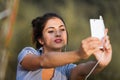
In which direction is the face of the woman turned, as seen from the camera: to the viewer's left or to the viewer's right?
to the viewer's right

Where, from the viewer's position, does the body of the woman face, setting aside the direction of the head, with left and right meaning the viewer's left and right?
facing the viewer and to the right of the viewer
